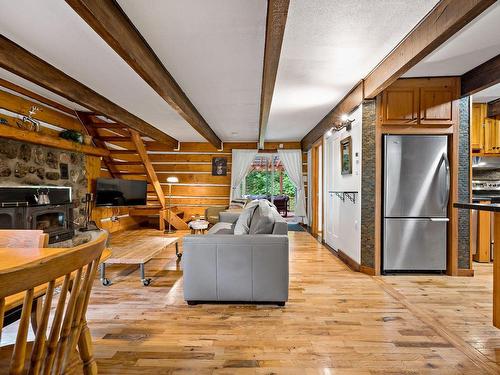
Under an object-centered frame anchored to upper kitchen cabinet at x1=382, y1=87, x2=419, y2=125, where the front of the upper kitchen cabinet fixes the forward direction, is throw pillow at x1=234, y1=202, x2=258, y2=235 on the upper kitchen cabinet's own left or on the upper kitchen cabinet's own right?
on the upper kitchen cabinet's own right

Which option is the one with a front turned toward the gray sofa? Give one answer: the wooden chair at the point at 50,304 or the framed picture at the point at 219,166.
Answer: the framed picture

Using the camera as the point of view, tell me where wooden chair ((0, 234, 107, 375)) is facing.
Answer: facing away from the viewer and to the left of the viewer

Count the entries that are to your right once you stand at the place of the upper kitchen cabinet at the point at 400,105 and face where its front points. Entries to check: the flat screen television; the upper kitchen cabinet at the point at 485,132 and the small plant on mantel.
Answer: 2

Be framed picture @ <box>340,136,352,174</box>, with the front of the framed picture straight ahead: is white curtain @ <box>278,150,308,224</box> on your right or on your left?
on your right

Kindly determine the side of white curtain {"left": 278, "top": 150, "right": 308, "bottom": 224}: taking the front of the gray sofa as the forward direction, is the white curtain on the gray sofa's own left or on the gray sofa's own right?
on the gray sofa's own right

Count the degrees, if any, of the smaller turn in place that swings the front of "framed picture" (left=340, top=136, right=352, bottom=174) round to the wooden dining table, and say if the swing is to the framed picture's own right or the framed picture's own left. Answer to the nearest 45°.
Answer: approximately 45° to the framed picture's own left
